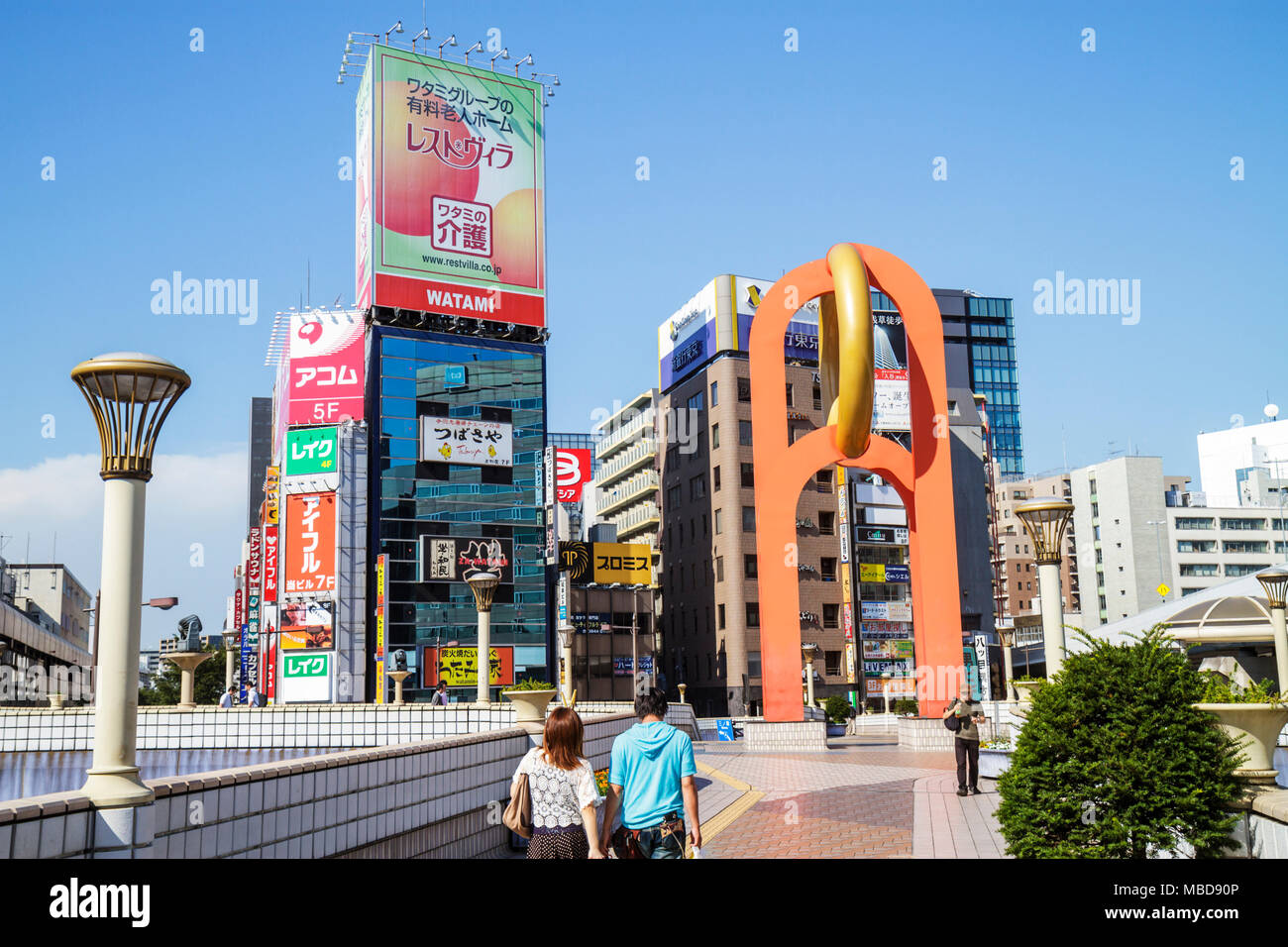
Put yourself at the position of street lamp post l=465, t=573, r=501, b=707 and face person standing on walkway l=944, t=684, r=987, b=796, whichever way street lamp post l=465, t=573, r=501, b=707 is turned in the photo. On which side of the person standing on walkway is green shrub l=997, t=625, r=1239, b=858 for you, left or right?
right

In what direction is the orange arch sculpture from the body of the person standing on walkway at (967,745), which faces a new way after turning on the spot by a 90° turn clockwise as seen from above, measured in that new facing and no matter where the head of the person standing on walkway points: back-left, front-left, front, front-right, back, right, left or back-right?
right

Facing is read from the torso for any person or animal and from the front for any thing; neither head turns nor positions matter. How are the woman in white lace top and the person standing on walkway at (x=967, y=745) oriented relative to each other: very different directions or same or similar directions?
very different directions

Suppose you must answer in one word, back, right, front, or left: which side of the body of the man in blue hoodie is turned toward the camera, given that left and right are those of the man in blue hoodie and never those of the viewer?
back

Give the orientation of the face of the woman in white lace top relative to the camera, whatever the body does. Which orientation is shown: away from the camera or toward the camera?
away from the camera

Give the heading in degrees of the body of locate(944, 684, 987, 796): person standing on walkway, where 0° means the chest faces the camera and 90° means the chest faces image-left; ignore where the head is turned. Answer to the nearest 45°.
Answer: approximately 0°

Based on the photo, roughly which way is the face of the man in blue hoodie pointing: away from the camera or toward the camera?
away from the camera

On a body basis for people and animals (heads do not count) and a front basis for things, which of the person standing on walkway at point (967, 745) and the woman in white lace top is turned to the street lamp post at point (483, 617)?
the woman in white lace top

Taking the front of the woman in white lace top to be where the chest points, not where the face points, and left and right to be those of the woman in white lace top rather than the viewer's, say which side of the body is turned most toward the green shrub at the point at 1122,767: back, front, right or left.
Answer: right

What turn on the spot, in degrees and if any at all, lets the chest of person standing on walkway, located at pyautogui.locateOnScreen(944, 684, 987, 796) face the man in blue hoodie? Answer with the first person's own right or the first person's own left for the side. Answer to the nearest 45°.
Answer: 0° — they already face them

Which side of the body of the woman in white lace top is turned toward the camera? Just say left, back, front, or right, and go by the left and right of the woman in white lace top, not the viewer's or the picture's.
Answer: back
